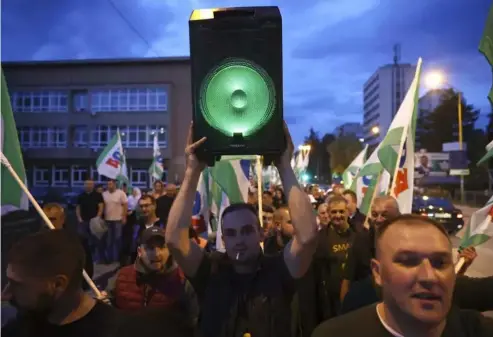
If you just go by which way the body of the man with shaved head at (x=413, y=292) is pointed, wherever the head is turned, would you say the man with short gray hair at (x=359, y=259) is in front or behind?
behind

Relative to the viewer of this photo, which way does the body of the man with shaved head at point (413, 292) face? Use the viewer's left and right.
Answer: facing the viewer and to the right of the viewer

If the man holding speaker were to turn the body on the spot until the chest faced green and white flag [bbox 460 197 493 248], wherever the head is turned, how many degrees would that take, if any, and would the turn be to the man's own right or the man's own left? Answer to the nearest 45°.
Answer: approximately 135° to the man's own left

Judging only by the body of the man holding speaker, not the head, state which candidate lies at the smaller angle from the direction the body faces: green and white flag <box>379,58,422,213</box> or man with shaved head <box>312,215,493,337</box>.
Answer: the man with shaved head

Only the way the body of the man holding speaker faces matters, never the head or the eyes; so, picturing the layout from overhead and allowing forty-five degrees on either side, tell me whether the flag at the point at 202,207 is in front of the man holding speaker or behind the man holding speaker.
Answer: behind

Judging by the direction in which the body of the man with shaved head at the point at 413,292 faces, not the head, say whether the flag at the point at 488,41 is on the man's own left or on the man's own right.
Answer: on the man's own left

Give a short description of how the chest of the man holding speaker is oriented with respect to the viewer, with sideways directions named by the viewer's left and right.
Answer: facing the viewer

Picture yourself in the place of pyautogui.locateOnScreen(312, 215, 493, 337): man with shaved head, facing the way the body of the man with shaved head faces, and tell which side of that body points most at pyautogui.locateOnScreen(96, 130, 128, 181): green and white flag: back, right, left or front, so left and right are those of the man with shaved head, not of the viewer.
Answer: back

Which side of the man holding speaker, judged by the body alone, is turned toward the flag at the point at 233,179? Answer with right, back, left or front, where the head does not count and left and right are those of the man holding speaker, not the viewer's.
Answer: back

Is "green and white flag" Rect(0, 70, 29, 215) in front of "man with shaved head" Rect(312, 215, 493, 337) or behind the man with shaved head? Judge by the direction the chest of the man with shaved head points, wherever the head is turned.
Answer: behind

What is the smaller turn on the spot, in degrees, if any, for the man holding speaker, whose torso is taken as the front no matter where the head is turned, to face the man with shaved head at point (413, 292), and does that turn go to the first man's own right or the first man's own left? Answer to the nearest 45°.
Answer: approximately 45° to the first man's own left

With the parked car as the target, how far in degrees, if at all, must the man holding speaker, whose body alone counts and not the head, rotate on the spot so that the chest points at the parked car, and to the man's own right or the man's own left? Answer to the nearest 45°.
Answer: approximately 135° to the man's own left
